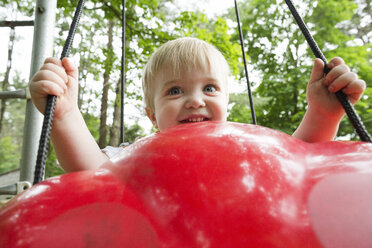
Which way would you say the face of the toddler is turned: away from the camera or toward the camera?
toward the camera

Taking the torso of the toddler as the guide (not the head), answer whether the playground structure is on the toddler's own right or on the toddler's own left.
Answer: on the toddler's own right

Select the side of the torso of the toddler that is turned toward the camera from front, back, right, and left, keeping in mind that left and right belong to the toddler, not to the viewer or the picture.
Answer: front
